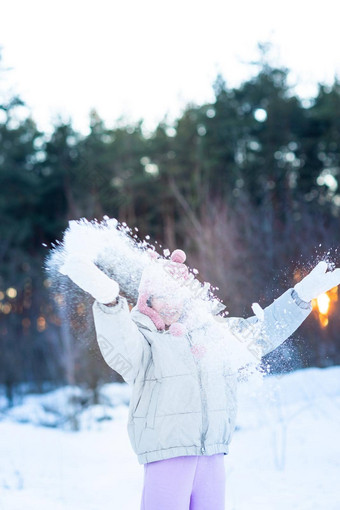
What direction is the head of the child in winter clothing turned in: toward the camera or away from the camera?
toward the camera

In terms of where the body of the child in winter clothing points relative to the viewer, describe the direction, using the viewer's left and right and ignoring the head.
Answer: facing the viewer and to the right of the viewer
